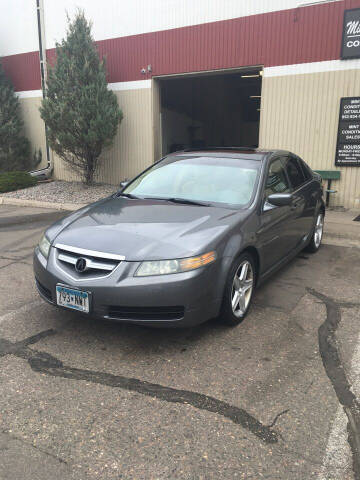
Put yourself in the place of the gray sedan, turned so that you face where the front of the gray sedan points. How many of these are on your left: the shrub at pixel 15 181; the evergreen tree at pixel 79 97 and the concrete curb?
0

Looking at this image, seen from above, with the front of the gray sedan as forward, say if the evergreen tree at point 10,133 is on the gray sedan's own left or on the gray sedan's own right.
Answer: on the gray sedan's own right

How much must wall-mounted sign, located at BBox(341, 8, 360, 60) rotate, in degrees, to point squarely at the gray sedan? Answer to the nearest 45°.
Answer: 0° — it already faces it

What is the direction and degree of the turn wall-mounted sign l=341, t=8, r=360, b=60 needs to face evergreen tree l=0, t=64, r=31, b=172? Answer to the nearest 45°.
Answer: approximately 90° to its right

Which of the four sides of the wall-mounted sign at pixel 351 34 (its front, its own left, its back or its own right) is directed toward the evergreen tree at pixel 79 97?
right

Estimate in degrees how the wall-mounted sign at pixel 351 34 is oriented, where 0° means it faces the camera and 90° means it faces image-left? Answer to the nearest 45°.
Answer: approximately 0°

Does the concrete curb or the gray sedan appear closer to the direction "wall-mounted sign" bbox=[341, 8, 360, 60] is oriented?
the gray sedan

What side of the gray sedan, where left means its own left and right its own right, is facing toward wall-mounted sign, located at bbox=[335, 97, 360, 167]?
back

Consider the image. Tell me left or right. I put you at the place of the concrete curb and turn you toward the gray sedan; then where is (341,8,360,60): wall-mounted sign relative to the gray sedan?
left

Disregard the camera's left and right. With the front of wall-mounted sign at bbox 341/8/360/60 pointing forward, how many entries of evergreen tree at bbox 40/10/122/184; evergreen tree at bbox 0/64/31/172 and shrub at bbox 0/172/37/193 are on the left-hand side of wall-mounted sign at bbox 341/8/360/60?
0

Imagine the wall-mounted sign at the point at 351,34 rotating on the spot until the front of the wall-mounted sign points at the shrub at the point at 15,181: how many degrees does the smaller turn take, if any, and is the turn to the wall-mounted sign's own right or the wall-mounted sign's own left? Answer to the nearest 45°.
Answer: approximately 90° to the wall-mounted sign's own right

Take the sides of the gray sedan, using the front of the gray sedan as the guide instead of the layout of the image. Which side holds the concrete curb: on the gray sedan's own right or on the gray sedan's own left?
on the gray sedan's own right

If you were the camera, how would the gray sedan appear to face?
facing the viewer and to the left of the viewer

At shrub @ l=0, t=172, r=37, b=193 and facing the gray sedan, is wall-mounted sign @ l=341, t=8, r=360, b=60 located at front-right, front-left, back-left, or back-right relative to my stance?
front-left

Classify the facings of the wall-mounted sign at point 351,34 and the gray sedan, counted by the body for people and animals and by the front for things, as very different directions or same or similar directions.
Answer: same or similar directions

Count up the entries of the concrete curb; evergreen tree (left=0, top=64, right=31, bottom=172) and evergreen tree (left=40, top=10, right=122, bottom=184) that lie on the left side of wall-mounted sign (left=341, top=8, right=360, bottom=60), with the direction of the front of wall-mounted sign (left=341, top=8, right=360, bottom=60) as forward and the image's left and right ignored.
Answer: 0
